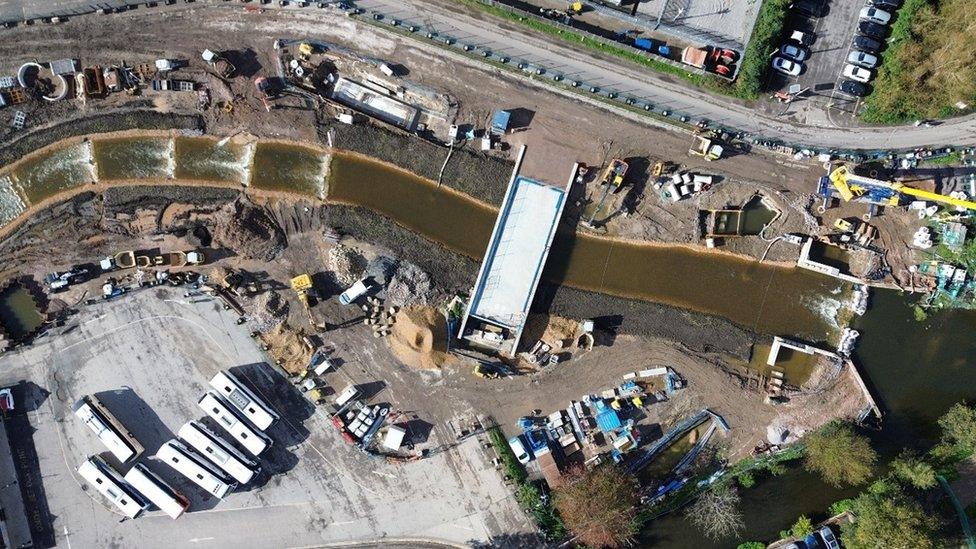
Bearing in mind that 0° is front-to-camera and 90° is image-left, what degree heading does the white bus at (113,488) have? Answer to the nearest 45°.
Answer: approximately 315°

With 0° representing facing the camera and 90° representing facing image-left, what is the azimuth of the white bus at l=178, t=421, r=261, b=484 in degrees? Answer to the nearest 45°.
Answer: approximately 315°
